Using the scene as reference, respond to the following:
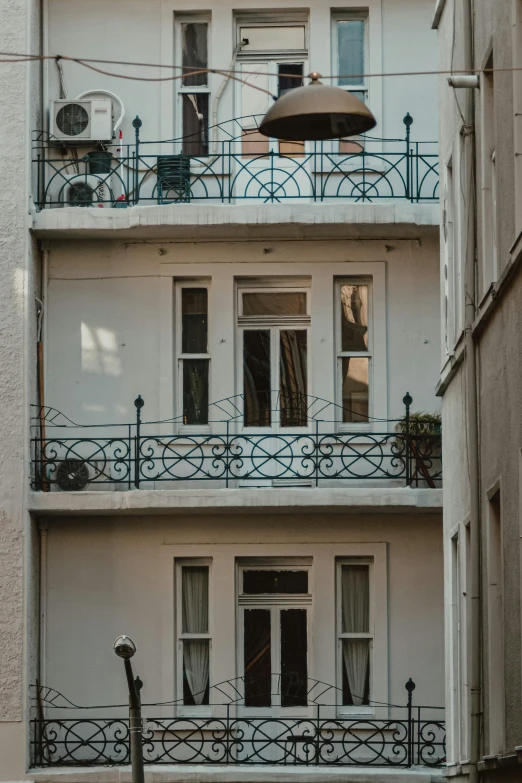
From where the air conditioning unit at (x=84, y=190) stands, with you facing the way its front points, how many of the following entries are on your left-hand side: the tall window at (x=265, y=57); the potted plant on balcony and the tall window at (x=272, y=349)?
3

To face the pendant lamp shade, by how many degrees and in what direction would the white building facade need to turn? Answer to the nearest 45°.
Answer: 0° — it already faces it

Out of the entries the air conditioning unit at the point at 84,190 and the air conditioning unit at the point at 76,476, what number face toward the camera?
2

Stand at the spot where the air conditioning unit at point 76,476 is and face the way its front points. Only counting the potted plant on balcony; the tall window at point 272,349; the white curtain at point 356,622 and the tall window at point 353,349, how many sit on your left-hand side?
4

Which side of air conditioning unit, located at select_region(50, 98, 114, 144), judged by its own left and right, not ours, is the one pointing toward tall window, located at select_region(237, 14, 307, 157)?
left

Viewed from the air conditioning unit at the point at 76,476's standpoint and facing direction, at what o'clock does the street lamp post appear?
The street lamp post is roughly at 12 o'clock from the air conditioning unit.

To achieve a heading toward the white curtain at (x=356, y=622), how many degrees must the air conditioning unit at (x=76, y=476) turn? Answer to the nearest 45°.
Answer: approximately 90° to its left

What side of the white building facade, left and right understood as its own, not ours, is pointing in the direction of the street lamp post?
front

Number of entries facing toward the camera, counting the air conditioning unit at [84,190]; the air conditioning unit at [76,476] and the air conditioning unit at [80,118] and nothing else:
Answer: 3

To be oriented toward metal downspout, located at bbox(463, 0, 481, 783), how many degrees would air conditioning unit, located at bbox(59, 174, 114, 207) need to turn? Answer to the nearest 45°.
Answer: approximately 45° to its left
